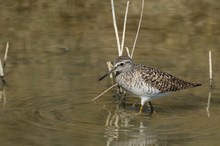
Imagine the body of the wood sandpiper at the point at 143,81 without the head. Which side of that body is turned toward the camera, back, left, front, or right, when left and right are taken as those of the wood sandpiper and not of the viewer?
left
